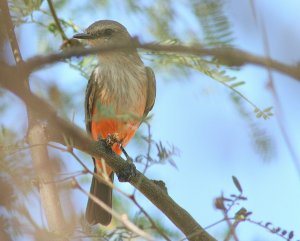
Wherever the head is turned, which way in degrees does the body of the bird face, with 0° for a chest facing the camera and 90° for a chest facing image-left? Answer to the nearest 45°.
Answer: approximately 0°
